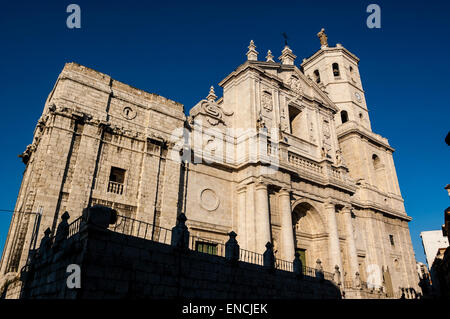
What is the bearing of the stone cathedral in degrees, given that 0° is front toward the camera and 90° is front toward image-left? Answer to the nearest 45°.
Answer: approximately 315°

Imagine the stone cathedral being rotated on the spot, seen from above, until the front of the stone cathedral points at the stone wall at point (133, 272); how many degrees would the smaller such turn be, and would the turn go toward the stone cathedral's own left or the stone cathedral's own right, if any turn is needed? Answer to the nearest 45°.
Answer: approximately 45° to the stone cathedral's own right
